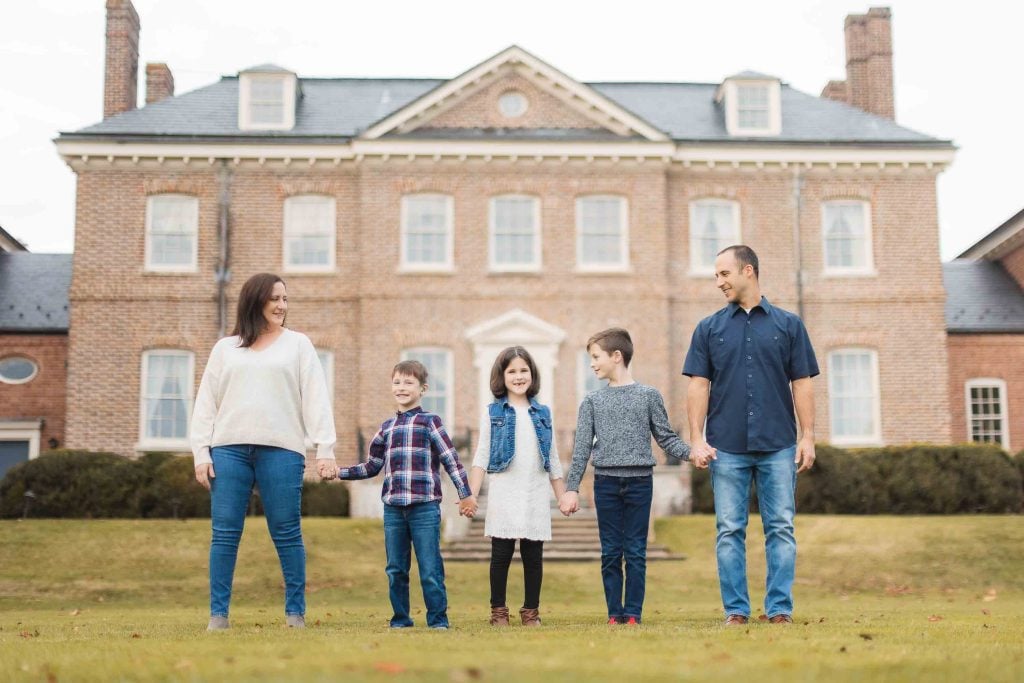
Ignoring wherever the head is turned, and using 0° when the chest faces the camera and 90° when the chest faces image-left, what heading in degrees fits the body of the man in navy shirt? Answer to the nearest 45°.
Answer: approximately 0°

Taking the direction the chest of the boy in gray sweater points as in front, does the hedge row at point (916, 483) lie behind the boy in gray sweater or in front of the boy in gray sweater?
behind

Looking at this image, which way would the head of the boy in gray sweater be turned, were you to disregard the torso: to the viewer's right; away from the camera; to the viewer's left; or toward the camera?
to the viewer's left

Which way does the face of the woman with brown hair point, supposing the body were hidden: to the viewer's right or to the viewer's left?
to the viewer's right

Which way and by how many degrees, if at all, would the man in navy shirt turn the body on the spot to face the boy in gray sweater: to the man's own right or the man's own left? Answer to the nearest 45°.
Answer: approximately 90° to the man's own right

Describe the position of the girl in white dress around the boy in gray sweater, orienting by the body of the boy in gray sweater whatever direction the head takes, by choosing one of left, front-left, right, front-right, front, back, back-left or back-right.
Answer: right

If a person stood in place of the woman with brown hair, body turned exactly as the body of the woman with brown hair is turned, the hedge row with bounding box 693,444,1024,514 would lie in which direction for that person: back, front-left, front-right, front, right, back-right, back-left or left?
back-left

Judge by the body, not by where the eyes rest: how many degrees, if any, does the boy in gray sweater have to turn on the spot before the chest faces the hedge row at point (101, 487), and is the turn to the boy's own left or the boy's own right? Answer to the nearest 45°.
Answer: approximately 135° to the boy's own right

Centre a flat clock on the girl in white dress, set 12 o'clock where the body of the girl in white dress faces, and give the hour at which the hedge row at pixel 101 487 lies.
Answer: The hedge row is roughly at 5 o'clock from the girl in white dress.

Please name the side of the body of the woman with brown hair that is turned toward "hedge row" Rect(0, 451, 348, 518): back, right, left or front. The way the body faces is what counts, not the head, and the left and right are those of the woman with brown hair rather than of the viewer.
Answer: back
